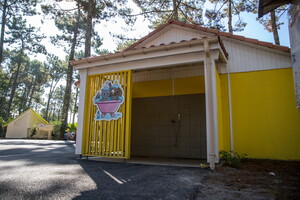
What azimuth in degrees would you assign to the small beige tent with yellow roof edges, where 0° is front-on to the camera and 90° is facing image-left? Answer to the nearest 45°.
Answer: approximately 270°
